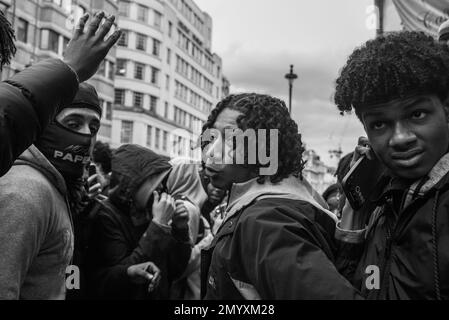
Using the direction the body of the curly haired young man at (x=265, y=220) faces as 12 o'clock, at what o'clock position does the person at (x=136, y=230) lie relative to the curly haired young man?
The person is roughly at 2 o'clock from the curly haired young man.

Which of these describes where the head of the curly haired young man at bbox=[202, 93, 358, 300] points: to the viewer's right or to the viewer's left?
to the viewer's left

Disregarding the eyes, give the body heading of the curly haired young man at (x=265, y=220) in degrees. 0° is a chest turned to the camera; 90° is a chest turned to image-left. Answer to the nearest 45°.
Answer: approximately 90°
